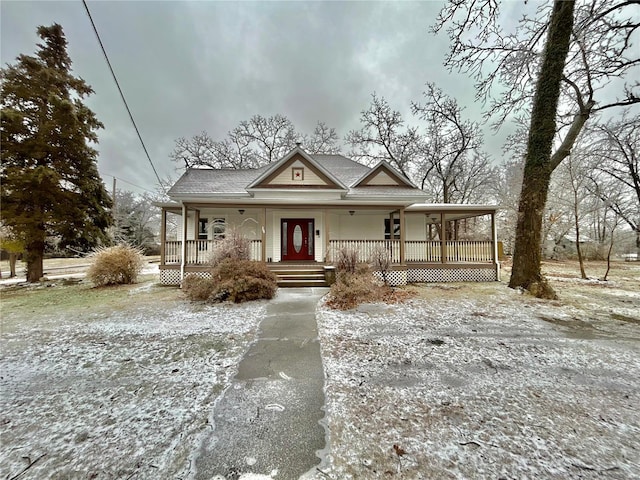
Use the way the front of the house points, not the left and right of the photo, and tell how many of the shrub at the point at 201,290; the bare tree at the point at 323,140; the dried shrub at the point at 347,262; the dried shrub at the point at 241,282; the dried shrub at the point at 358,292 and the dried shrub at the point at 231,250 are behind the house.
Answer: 1

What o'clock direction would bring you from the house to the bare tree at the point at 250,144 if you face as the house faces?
The bare tree is roughly at 5 o'clock from the house.

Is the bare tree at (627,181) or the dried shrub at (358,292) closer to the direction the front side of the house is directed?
the dried shrub

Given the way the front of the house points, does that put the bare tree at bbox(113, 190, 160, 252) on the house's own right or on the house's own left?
on the house's own right

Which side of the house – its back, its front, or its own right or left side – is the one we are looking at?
front

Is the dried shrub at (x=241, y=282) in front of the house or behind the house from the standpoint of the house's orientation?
in front

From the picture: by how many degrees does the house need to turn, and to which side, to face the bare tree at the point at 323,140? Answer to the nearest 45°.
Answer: approximately 180°

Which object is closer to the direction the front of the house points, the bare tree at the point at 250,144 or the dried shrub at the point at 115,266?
the dried shrub

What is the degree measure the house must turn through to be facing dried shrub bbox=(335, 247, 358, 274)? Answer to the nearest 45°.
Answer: approximately 45° to its left

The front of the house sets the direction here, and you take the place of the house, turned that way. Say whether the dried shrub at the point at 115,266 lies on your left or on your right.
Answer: on your right

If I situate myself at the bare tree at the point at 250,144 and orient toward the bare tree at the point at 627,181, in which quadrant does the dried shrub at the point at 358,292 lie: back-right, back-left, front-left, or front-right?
front-right

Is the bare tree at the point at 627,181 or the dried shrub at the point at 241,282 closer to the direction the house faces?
the dried shrub

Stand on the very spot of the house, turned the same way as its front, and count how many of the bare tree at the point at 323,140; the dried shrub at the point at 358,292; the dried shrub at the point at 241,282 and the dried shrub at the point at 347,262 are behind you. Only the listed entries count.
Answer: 1

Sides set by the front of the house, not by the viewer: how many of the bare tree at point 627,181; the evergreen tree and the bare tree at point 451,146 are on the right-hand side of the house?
1

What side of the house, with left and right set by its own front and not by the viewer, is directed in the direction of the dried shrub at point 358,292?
front

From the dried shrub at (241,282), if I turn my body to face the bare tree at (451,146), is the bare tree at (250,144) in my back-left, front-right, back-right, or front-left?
front-left

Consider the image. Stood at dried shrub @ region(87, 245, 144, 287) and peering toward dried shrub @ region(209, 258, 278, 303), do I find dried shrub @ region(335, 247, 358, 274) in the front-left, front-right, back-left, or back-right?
front-left

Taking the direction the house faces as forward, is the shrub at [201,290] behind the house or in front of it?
in front

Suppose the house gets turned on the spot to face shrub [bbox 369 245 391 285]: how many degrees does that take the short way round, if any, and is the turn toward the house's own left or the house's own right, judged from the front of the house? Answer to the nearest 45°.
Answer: approximately 45° to the house's own left
